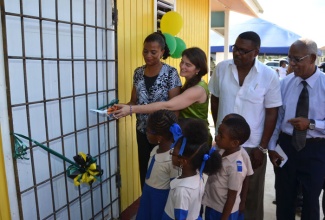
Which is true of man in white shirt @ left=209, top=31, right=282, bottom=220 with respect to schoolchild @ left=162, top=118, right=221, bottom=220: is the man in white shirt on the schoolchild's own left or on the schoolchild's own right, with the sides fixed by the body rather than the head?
on the schoolchild's own right

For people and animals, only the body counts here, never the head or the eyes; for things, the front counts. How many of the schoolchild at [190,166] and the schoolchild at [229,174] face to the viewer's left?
2

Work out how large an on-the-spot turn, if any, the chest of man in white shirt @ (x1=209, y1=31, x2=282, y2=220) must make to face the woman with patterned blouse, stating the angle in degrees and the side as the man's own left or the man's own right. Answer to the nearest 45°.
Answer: approximately 45° to the man's own right

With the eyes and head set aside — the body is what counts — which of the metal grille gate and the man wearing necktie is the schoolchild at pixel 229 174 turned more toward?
the metal grille gate

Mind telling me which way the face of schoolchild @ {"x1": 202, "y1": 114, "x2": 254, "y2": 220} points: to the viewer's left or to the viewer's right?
to the viewer's left

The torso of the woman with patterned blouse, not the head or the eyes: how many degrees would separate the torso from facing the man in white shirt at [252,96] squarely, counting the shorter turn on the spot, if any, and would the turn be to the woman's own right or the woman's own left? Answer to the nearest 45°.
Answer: approximately 135° to the woman's own left

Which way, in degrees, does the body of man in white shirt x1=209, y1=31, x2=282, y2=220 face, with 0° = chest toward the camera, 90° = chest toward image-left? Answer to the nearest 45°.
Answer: approximately 45°

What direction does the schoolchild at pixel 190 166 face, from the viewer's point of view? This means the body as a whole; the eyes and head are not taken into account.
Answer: to the viewer's left

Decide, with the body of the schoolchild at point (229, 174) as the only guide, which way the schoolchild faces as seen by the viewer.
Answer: to the viewer's left

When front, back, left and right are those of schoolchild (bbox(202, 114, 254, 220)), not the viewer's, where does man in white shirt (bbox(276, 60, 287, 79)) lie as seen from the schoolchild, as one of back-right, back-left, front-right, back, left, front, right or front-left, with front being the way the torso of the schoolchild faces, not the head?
right
